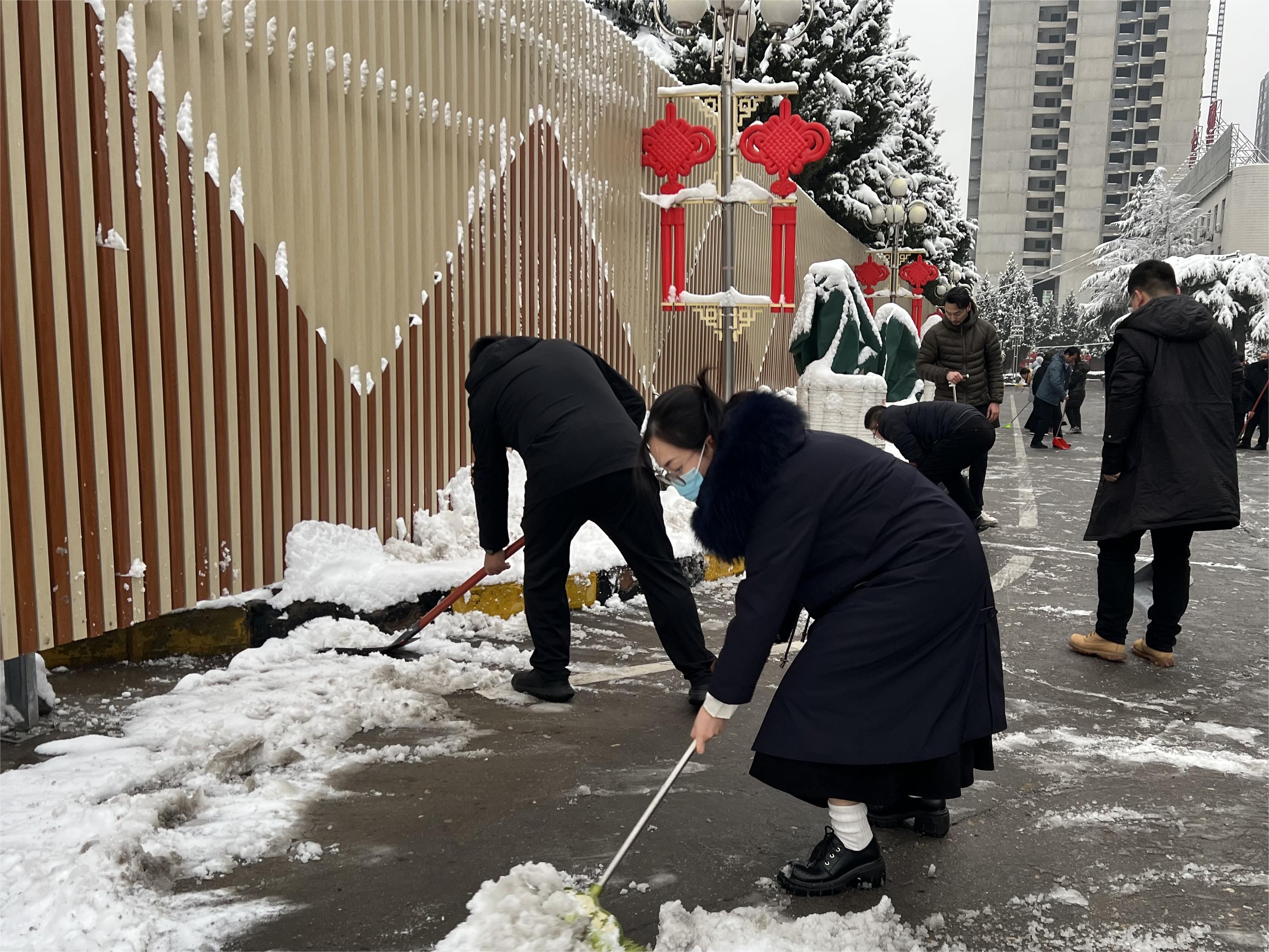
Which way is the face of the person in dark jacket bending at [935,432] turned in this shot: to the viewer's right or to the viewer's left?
to the viewer's left

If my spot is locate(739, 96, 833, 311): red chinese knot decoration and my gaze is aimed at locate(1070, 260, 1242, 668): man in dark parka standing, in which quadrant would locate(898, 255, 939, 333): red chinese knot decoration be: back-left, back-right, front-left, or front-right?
back-left

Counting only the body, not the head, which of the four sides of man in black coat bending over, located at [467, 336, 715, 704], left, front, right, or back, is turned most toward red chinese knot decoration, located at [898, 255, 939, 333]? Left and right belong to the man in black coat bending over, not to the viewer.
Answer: right

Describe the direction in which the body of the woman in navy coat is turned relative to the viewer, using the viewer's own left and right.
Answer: facing to the left of the viewer

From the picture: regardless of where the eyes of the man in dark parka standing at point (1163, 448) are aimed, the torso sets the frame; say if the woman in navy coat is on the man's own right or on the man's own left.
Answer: on the man's own left

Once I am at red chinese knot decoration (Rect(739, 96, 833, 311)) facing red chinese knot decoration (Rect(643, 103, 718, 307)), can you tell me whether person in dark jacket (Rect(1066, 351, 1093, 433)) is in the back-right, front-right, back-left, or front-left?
back-right

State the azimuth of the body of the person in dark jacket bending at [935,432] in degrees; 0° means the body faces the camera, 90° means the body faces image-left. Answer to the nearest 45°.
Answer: approximately 90°
